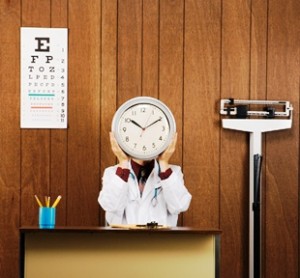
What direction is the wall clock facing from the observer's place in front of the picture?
facing the viewer

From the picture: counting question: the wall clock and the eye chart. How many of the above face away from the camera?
0

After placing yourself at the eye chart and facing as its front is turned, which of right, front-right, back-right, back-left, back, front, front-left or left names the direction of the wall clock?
front-left

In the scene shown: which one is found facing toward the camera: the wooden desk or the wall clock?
the wall clock

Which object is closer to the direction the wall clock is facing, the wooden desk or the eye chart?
the wooden desk

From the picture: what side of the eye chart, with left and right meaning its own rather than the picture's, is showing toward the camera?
front

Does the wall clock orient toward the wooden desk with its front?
yes

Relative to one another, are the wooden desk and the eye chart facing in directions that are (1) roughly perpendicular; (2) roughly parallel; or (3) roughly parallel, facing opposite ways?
roughly parallel, facing opposite ways

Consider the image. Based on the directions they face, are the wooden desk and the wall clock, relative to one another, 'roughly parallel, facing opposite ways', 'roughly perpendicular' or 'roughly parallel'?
roughly parallel, facing opposite ways

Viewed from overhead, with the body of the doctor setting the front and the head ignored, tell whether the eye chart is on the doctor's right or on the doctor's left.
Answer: on the doctor's right

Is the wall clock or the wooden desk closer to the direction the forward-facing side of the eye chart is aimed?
the wooden desk
